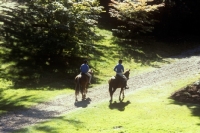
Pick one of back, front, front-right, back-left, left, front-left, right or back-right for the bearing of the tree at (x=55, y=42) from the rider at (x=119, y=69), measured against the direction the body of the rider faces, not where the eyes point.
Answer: left

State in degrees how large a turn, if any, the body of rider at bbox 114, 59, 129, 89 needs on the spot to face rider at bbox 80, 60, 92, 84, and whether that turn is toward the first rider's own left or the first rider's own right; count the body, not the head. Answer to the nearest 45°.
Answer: approximately 135° to the first rider's own left

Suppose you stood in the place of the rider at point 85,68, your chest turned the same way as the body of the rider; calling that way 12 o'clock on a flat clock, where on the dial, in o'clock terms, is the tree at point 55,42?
The tree is roughly at 10 o'clock from the rider.

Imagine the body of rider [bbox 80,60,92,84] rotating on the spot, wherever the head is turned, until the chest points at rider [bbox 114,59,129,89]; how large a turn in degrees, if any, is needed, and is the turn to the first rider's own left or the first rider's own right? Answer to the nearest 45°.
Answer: approximately 45° to the first rider's own right

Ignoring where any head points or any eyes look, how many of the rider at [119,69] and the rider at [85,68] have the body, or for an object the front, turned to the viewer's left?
0

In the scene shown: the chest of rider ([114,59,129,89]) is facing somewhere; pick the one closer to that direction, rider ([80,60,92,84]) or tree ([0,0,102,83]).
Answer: the tree

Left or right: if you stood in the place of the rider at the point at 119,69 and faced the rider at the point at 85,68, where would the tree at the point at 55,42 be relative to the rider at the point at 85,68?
right
